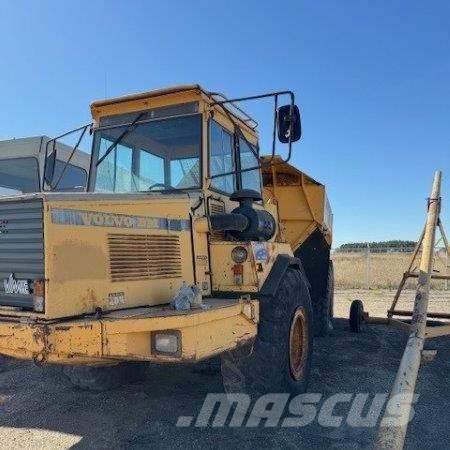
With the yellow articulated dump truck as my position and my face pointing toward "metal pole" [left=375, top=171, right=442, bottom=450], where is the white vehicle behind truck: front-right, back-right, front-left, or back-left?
back-left

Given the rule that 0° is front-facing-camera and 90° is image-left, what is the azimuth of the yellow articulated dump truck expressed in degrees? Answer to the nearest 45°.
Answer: approximately 45°

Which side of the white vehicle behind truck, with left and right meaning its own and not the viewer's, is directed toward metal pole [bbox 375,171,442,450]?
left

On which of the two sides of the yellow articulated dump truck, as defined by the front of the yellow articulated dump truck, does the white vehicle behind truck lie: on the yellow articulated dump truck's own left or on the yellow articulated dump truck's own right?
on the yellow articulated dump truck's own right

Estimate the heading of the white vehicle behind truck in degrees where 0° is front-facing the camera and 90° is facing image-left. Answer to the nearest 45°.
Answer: approximately 45°

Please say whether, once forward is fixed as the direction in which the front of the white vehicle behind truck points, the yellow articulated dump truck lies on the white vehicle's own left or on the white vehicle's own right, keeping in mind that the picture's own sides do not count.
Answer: on the white vehicle's own left
